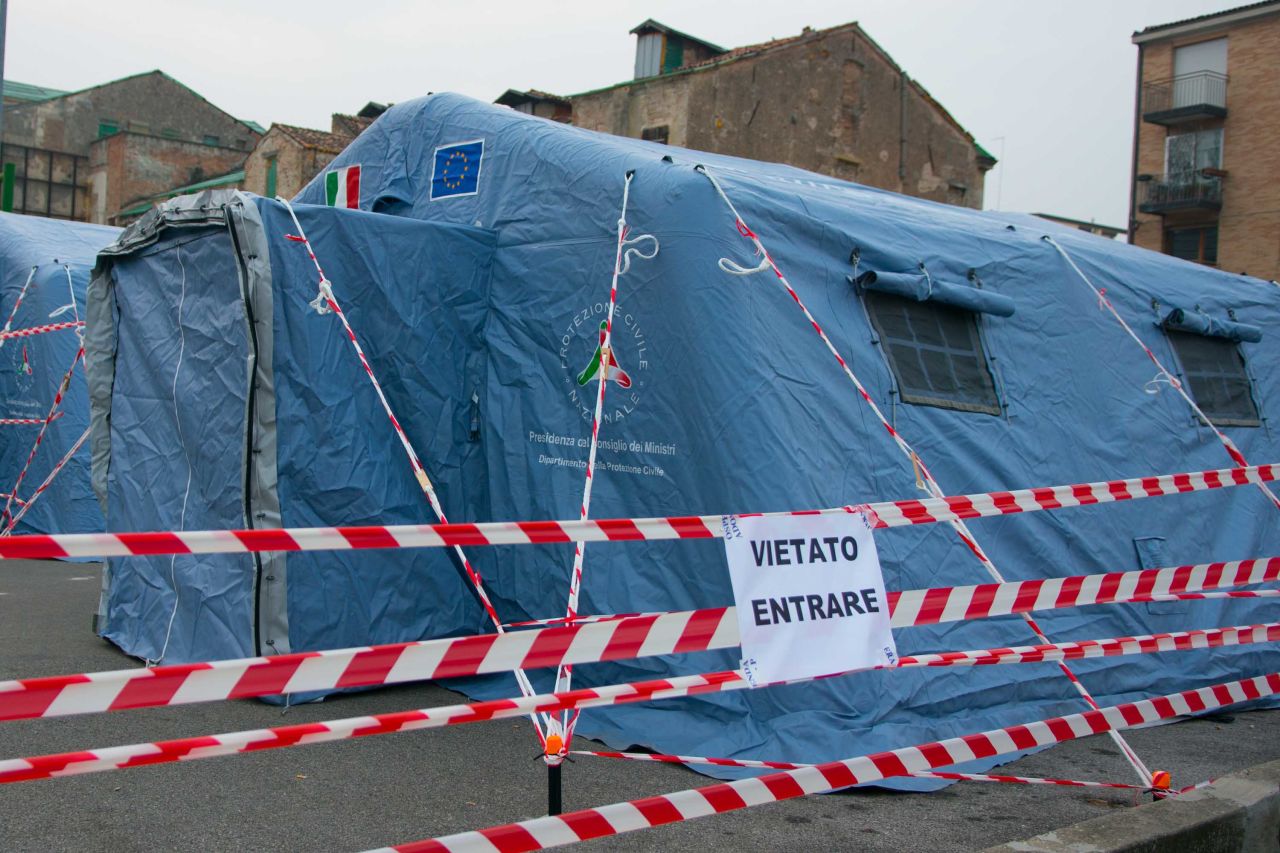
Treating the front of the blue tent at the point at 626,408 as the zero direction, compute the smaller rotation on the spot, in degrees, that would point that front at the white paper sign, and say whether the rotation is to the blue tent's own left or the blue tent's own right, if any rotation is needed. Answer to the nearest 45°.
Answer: approximately 45° to the blue tent's own left

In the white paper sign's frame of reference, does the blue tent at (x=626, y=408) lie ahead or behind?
behind

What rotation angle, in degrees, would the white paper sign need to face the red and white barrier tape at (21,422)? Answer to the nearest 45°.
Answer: approximately 135° to its right

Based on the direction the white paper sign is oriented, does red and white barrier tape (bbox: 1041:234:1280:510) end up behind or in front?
behind

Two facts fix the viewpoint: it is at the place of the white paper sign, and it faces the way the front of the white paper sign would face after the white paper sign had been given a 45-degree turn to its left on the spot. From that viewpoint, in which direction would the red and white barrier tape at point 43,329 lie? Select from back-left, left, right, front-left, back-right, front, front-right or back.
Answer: back

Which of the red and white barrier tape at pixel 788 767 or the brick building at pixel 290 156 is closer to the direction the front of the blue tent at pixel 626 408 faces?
the red and white barrier tape

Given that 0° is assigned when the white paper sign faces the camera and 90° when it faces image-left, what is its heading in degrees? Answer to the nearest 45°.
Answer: approximately 0°

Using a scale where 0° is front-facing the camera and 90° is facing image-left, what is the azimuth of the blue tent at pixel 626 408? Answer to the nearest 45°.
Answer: approximately 45°

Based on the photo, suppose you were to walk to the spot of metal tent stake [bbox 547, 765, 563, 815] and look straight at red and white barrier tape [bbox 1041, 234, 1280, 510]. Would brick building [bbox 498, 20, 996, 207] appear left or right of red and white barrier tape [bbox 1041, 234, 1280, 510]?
left
